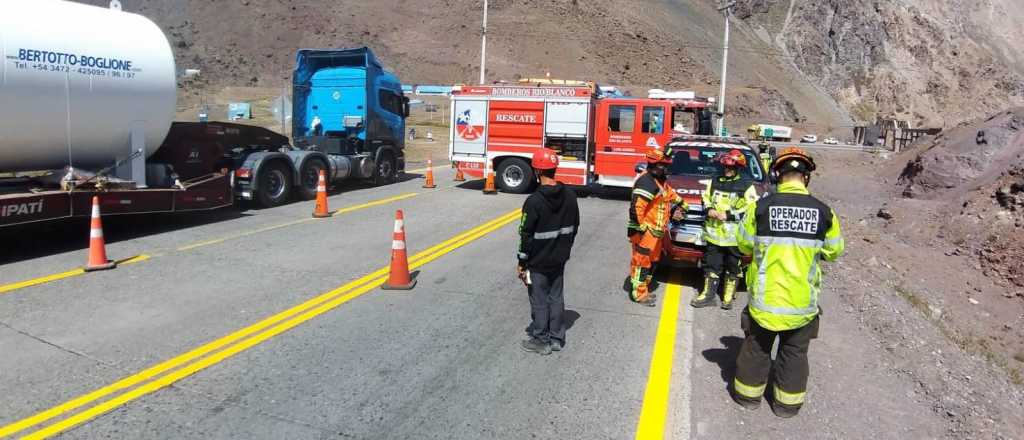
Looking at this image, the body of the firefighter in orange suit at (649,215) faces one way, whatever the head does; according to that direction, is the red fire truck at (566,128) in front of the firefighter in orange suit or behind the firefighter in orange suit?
behind

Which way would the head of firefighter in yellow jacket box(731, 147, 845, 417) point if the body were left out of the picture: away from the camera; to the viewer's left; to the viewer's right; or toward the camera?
away from the camera

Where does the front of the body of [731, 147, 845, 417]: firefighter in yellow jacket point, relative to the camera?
away from the camera

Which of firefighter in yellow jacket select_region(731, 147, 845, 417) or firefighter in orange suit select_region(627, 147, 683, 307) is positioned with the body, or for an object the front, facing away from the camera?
firefighter in yellow jacket select_region(731, 147, 845, 417)

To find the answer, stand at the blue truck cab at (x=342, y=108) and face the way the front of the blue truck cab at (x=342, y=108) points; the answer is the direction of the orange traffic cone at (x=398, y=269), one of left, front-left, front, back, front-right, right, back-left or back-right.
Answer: back-right

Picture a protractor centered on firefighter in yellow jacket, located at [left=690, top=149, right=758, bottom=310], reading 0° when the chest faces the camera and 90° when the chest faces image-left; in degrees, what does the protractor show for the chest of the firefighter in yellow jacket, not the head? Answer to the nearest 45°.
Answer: approximately 45°

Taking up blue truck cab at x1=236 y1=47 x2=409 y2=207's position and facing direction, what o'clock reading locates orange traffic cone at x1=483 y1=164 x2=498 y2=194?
The orange traffic cone is roughly at 2 o'clock from the blue truck cab.

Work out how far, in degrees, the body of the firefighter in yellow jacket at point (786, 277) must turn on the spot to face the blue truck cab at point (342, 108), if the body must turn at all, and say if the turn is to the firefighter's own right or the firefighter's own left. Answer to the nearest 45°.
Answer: approximately 45° to the firefighter's own left

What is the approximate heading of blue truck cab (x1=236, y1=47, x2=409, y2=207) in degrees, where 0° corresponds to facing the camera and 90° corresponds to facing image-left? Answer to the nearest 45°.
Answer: approximately 225°

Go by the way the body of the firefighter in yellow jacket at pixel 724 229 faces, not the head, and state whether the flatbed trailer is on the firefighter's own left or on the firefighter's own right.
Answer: on the firefighter's own right
